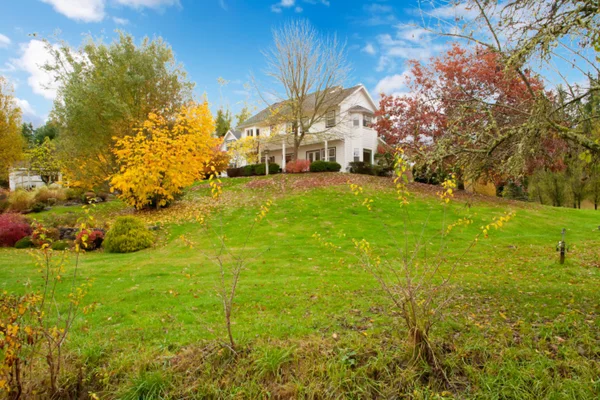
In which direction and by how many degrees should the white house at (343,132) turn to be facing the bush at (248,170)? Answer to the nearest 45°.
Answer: approximately 45° to its right

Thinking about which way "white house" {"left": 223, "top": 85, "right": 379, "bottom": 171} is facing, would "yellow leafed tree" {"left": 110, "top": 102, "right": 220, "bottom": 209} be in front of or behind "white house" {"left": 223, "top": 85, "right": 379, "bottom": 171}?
in front

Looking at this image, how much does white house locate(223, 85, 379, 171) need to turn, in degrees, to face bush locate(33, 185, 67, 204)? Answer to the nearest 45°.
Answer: approximately 45° to its right

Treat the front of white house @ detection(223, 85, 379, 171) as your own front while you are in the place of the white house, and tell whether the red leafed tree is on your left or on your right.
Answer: on your left

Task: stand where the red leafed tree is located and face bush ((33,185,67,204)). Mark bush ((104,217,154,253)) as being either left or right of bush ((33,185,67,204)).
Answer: left

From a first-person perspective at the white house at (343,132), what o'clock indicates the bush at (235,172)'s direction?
The bush is roughly at 2 o'clock from the white house.

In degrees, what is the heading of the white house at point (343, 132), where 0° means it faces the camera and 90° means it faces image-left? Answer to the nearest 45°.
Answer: approximately 45°

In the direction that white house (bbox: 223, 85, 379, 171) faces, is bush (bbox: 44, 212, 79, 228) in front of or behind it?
in front

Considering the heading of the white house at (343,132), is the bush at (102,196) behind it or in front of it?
in front

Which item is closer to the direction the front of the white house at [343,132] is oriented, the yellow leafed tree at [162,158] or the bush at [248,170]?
the yellow leafed tree

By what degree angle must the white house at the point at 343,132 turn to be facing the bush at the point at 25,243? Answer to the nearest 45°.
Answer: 0° — it already faces it

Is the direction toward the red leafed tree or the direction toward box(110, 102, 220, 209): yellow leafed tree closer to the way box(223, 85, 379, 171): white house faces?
the yellow leafed tree

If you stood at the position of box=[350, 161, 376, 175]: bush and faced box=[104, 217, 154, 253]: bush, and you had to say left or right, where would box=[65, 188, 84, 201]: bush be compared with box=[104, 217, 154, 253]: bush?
right
